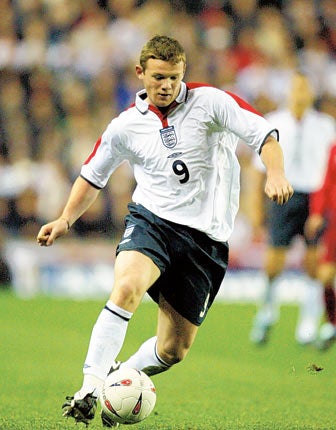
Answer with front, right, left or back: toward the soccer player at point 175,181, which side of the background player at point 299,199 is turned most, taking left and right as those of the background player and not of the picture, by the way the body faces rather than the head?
front

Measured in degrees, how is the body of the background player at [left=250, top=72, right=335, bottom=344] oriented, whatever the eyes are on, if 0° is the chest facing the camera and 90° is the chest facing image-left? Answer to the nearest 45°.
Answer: approximately 0°

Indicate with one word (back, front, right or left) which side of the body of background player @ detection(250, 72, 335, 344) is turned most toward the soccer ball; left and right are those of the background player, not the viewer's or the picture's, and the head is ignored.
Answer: front
